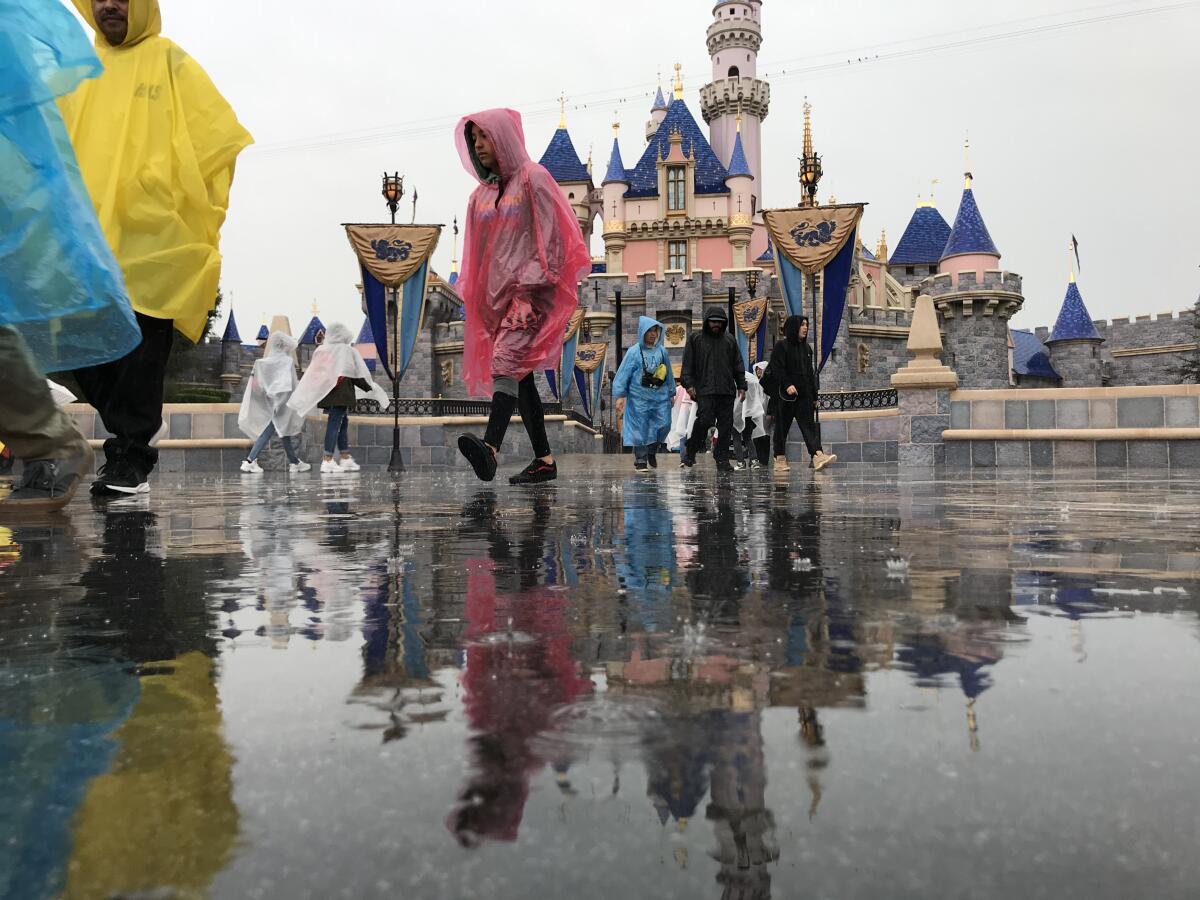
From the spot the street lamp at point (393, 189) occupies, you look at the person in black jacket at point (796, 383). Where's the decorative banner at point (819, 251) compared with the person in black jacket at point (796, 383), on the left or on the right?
left

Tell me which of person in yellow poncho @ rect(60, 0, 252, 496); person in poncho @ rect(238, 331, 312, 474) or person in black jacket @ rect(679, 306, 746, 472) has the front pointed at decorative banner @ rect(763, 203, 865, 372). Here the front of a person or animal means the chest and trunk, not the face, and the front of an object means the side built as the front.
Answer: the person in poncho

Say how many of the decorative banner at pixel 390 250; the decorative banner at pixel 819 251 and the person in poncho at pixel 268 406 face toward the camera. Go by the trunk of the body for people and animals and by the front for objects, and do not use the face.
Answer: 2

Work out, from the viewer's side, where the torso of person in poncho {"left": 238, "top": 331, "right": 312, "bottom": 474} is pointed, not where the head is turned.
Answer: to the viewer's right

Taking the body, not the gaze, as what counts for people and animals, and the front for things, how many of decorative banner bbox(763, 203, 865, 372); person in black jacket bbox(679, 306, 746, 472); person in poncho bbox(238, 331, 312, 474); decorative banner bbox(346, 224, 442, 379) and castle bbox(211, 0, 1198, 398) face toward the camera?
4

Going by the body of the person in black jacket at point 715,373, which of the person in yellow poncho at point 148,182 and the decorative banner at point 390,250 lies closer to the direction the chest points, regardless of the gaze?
the person in yellow poncho

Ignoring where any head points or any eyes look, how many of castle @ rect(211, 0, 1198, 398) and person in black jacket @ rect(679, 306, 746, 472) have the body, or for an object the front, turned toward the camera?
2
